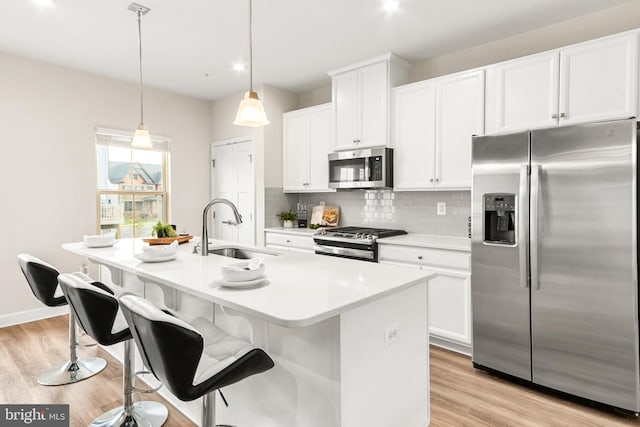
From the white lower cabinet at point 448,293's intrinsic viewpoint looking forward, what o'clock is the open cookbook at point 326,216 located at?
The open cookbook is roughly at 3 o'clock from the white lower cabinet.

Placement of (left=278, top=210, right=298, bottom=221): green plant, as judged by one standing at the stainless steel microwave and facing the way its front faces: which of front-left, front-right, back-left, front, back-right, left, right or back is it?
right

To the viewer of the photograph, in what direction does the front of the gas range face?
facing the viewer and to the left of the viewer

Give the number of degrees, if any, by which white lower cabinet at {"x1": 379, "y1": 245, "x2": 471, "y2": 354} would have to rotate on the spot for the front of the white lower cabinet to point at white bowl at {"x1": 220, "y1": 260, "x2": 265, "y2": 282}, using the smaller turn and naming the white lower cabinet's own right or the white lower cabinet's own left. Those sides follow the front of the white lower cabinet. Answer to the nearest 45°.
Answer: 0° — it already faces it

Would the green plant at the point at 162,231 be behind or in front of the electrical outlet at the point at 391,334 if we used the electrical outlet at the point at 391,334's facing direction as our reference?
behind

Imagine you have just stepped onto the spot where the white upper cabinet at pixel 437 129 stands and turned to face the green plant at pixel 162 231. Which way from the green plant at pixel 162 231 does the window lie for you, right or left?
right

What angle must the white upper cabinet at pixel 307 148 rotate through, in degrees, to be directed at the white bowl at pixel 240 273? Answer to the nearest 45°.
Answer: approximately 45° to its left

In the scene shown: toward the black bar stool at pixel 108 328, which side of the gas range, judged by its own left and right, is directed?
front

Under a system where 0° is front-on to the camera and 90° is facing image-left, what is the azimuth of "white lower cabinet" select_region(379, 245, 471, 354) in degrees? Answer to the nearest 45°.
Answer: approximately 45°

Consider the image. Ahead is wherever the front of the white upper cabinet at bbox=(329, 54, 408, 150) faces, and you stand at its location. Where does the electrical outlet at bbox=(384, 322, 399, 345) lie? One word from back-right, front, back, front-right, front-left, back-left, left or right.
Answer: front-left

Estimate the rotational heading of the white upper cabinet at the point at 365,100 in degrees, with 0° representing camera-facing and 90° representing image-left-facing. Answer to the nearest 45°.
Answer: approximately 45°

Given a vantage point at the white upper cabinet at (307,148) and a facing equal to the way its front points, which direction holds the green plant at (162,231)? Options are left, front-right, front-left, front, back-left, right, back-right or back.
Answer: front
